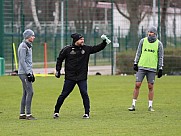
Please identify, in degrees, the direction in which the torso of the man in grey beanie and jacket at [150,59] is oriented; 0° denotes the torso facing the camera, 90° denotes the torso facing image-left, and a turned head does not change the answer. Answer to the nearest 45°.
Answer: approximately 0°

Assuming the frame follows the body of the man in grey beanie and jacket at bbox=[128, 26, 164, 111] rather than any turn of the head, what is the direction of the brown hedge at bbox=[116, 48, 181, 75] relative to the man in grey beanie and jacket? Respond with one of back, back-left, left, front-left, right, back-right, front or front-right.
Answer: back

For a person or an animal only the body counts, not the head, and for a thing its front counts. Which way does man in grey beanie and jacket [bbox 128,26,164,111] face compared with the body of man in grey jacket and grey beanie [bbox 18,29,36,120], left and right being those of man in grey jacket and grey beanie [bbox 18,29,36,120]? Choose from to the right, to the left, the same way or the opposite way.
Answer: to the right

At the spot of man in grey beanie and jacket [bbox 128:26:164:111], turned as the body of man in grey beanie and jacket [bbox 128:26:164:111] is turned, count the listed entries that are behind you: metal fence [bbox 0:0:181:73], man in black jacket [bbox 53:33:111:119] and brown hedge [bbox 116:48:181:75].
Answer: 2

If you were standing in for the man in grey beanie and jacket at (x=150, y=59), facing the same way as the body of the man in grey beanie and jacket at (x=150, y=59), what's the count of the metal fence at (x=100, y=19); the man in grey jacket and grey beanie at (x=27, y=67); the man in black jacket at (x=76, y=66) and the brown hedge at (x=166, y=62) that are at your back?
2

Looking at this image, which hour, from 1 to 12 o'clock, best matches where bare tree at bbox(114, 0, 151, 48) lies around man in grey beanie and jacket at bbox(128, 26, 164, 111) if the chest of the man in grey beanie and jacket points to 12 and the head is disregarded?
The bare tree is roughly at 6 o'clock from the man in grey beanie and jacket.

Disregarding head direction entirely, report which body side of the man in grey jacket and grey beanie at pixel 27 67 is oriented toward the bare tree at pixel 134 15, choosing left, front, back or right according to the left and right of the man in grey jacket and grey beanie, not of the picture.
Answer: left

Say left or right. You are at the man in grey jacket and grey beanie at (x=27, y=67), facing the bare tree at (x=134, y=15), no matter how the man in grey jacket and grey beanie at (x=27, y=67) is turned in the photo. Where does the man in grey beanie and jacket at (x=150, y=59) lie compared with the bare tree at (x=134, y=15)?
right

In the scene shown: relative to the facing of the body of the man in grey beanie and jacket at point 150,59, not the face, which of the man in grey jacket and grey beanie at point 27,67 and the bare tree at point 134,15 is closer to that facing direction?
the man in grey jacket and grey beanie

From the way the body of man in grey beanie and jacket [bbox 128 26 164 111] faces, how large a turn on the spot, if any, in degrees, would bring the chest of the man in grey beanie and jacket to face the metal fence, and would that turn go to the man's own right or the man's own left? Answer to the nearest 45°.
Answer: approximately 180°

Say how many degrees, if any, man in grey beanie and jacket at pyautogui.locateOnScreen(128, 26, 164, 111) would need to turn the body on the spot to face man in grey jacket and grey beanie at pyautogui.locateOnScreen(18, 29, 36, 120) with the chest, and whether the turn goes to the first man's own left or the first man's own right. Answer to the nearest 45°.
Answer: approximately 45° to the first man's own right

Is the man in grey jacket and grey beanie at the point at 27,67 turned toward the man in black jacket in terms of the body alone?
yes

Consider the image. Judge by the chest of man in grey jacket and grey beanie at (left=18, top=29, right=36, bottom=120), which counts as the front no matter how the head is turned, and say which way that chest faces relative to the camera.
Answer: to the viewer's right
